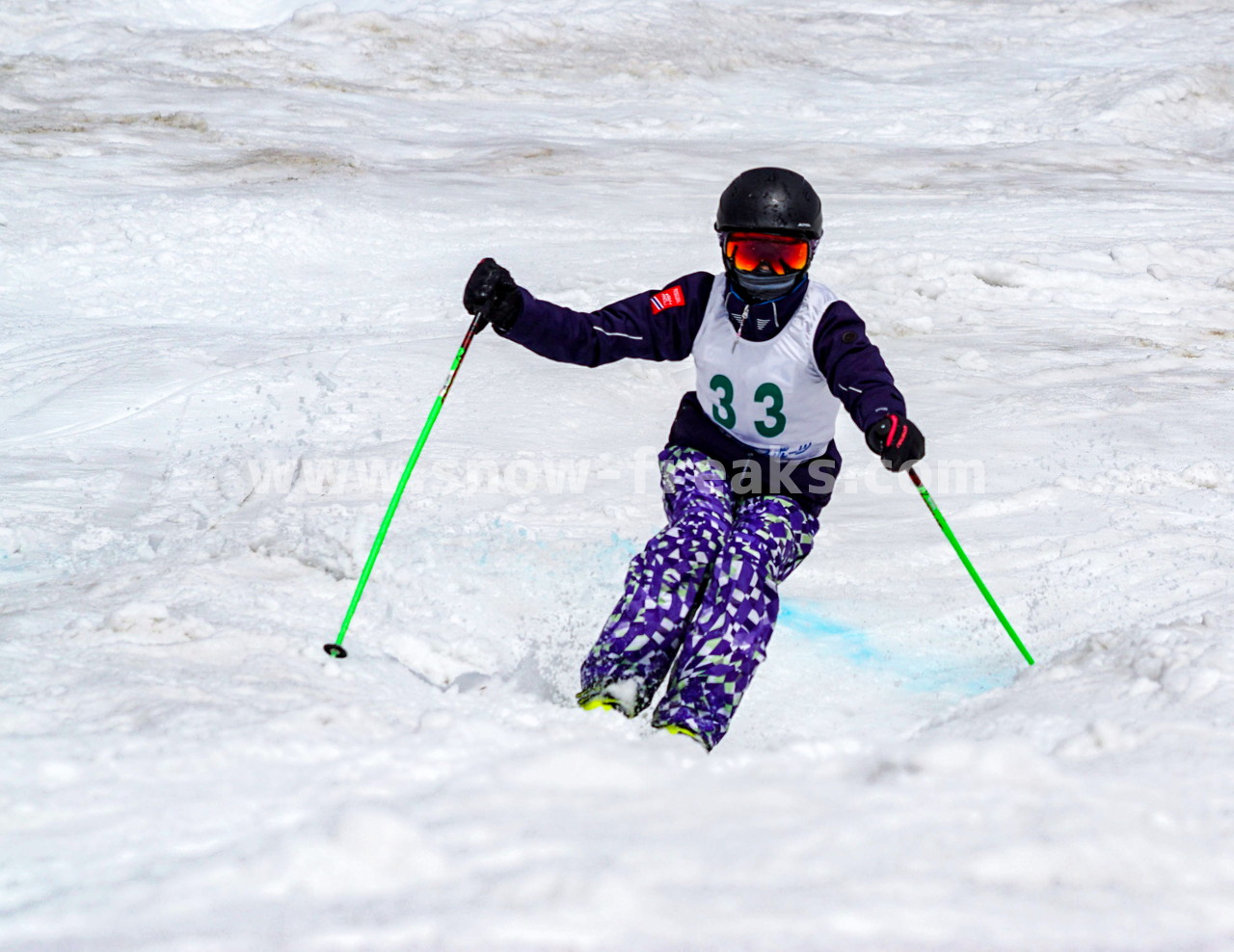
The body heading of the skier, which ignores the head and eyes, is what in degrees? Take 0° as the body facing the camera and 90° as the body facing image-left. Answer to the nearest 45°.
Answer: approximately 0°
